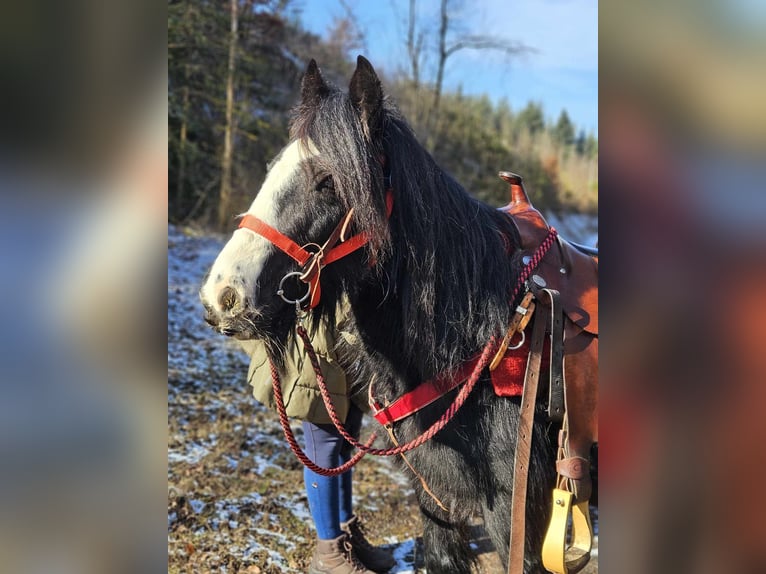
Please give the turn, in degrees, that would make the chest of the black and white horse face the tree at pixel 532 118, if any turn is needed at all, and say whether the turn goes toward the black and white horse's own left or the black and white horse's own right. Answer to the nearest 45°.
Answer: approximately 135° to the black and white horse's own right

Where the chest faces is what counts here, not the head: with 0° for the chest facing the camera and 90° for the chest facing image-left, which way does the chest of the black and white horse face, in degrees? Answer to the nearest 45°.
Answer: approximately 45°

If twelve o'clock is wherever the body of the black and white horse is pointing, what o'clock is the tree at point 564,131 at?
The tree is roughly at 5 o'clock from the black and white horse.

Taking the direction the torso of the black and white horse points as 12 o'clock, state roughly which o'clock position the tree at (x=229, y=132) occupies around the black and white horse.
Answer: The tree is roughly at 4 o'clock from the black and white horse.
